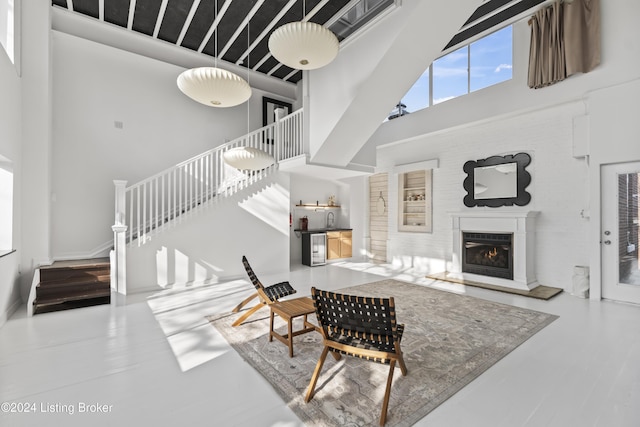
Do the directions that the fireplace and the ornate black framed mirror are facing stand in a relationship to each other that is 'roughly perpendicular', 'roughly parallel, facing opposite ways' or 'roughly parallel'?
roughly parallel

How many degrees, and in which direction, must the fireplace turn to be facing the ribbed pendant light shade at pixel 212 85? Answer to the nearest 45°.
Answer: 0° — it already faces it

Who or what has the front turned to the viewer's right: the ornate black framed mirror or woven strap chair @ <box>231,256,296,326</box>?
the woven strap chair

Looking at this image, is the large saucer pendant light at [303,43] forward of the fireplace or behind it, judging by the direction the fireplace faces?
forward

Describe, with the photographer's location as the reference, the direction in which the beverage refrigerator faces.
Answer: facing the viewer and to the right of the viewer

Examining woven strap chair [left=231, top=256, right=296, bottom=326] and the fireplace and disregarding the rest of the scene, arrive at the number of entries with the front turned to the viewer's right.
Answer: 1

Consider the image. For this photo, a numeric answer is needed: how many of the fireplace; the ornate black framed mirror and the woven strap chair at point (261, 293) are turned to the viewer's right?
1

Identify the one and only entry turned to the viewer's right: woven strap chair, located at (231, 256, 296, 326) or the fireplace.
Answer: the woven strap chair

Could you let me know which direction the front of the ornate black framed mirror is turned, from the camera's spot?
facing the viewer and to the left of the viewer

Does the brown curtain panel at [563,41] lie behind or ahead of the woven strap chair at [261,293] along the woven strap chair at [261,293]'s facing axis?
ahead

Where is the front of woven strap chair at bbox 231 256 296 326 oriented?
to the viewer's right

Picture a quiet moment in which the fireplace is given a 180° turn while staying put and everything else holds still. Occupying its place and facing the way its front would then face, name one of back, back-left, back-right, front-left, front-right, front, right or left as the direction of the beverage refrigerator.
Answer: back-left
